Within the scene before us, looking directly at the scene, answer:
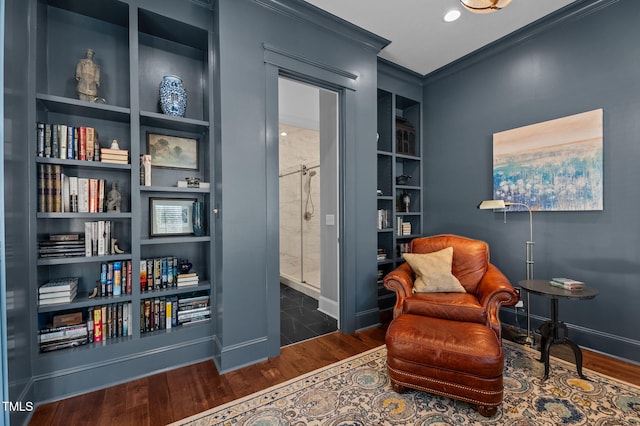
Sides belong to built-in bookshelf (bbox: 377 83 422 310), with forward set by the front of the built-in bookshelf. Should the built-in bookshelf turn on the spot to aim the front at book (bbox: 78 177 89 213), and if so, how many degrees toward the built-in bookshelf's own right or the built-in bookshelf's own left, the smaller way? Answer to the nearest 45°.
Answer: approximately 90° to the built-in bookshelf's own right

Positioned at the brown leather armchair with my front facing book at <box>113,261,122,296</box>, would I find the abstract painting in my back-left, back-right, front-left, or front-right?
back-right

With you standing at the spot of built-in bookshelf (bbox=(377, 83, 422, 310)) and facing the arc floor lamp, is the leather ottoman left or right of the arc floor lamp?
right

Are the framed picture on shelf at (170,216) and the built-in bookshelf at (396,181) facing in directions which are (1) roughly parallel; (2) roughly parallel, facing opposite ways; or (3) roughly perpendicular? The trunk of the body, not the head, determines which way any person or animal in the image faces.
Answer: roughly parallel

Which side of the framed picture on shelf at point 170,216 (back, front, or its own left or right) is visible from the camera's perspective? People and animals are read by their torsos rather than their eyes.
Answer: front

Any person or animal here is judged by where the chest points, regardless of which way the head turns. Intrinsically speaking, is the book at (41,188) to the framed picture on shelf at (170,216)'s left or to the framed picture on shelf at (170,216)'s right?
on its right
